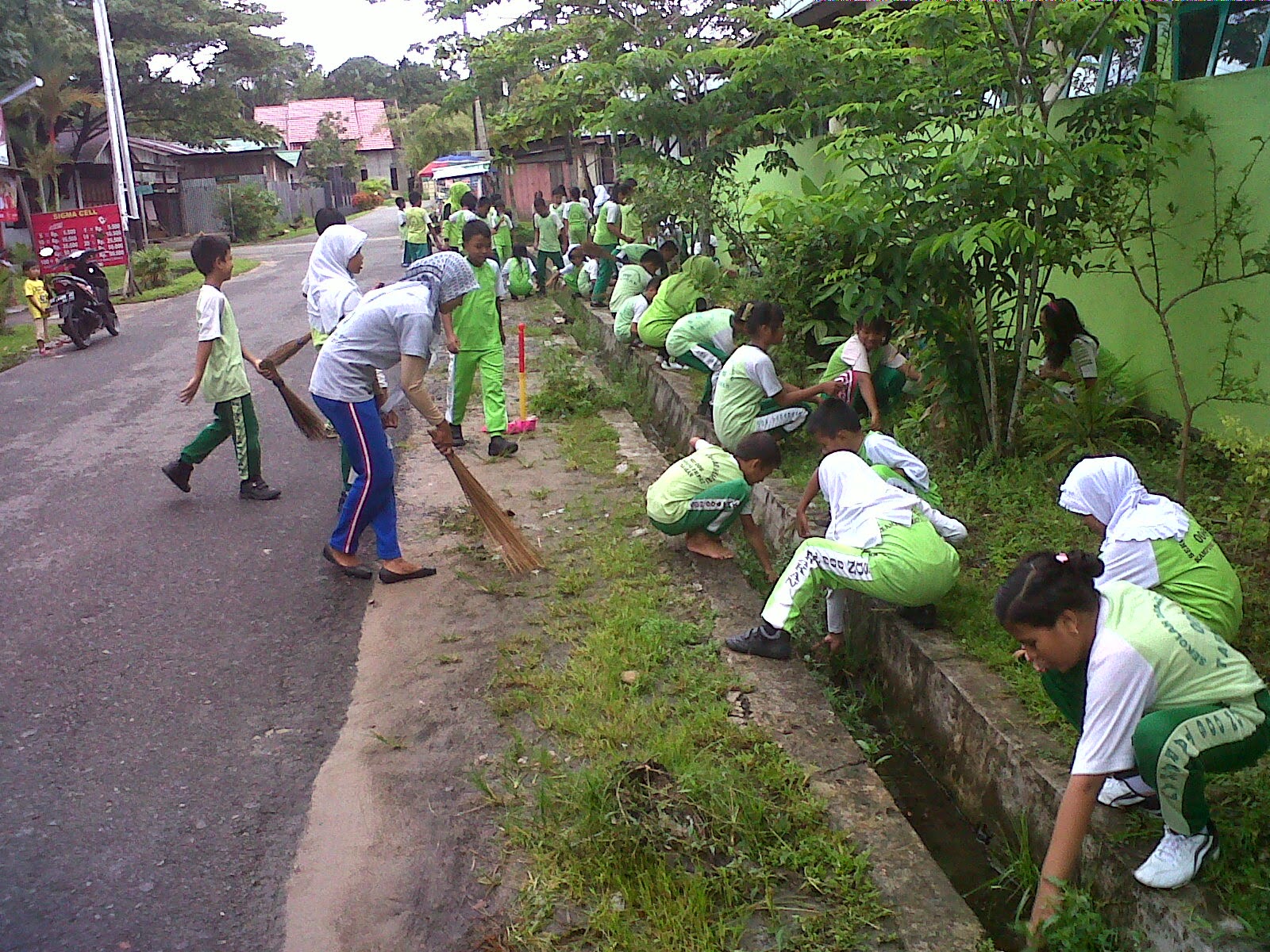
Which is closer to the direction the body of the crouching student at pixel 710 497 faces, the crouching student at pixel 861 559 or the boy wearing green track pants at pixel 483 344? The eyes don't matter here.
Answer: the crouching student

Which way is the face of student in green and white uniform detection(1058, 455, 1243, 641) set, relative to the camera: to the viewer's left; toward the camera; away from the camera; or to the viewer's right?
to the viewer's left

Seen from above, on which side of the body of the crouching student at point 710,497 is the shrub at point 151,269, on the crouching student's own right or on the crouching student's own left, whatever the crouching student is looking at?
on the crouching student's own left

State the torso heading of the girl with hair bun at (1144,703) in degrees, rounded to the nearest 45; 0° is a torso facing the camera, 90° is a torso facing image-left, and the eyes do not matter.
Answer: approximately 90°

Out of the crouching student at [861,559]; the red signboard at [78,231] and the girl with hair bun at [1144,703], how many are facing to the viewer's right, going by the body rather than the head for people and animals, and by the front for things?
0

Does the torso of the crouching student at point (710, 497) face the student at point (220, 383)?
no

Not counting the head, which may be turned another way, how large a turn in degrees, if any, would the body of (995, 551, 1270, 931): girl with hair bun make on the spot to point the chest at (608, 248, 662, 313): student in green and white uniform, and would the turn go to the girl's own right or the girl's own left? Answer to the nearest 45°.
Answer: approximately 45° to the girl's own right

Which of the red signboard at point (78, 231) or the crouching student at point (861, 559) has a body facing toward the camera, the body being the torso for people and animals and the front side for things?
the red signboard

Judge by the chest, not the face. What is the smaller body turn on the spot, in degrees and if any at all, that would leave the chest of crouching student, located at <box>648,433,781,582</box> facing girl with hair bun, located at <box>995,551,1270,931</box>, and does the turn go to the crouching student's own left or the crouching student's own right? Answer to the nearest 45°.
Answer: approximately 90° to the crouching student's own right

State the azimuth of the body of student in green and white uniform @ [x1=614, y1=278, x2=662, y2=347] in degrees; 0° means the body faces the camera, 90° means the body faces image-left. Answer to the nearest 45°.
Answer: approximately 270°

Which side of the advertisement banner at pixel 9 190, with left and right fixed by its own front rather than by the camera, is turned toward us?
front

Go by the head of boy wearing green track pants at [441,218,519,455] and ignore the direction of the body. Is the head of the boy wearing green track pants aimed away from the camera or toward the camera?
toward the camera

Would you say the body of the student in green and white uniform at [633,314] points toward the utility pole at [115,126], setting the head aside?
no

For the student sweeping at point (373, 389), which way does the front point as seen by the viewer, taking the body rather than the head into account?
to the viewer's right

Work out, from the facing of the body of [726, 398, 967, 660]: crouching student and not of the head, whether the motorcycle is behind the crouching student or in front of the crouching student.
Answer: in front

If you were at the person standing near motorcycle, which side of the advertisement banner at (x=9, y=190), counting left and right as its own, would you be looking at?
front
